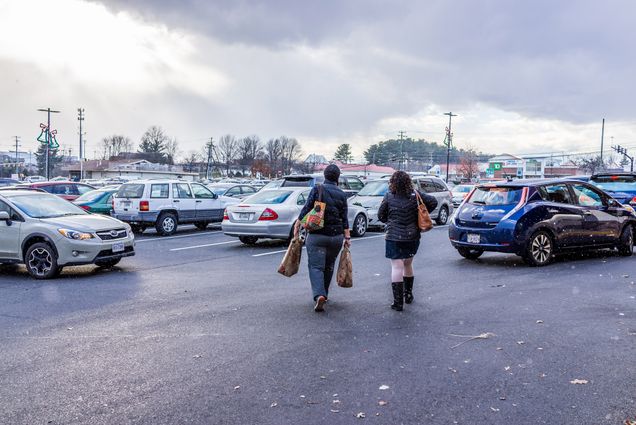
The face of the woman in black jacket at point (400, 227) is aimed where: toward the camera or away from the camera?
away from the camera

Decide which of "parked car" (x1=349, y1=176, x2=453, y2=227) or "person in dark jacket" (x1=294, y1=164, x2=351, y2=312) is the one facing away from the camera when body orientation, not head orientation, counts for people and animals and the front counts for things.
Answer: the person in dark jacket

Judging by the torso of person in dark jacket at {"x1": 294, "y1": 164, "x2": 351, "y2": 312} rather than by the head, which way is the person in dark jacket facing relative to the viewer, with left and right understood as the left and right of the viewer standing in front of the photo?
facing away from the viewer

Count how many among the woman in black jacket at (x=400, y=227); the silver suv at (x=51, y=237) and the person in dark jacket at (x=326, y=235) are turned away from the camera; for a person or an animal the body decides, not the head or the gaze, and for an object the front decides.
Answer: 2

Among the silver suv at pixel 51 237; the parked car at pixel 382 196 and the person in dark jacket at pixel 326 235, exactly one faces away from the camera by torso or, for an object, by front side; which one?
the person in dark jacket

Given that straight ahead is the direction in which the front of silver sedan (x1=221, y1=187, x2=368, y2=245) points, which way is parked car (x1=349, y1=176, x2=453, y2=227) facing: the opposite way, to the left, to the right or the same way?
the opposite way

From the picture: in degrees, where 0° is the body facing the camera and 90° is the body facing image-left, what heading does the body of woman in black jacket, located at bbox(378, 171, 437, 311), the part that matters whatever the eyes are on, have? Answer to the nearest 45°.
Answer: approximately 180°

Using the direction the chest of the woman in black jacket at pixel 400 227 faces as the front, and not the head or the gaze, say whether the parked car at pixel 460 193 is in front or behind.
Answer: in front

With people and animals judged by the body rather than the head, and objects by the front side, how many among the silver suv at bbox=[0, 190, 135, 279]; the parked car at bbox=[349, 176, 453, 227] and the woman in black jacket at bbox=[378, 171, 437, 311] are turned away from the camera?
1

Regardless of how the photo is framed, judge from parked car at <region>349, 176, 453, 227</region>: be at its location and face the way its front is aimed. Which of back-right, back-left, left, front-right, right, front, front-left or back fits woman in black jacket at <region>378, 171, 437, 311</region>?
front-left

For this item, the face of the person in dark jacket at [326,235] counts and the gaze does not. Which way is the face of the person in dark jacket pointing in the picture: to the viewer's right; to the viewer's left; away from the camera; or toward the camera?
away from the camera

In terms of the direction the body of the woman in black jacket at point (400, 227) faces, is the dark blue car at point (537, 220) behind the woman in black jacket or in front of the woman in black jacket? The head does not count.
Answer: in front

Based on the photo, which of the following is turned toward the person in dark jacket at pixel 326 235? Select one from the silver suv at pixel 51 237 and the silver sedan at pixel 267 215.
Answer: the silver suv

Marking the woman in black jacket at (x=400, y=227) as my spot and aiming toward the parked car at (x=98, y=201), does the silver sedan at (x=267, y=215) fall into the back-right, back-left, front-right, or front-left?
front-right

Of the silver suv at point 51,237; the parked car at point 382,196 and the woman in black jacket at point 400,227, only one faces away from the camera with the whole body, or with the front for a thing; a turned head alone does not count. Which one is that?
the woman in black jacket

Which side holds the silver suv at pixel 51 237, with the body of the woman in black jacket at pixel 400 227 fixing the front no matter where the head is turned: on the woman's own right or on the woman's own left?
on the woman's own left
